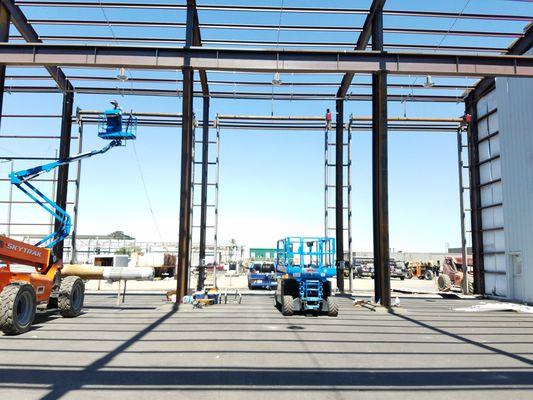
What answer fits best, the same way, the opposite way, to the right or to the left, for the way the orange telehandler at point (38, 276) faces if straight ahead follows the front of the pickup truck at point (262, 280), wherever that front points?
the opposite way

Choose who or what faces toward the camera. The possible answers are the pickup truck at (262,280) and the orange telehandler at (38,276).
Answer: the pickup truck

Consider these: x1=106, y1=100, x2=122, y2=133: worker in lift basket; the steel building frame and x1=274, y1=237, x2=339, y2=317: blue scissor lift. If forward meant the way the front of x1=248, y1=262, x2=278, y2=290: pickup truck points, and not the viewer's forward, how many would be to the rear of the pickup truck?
0

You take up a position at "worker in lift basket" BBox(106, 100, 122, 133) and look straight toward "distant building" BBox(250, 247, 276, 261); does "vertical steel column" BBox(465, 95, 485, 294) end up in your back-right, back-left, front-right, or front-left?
front-right

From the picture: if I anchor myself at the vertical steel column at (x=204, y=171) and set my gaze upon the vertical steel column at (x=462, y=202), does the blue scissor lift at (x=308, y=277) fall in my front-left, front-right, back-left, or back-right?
front-right

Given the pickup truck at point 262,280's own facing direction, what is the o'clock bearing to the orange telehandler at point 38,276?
The orange telehandler is roughly at 1 o'clock from the pickup truck.

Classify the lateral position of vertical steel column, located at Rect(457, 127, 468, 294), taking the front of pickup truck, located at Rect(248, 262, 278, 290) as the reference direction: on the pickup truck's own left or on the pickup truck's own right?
on the pickup truck's own left

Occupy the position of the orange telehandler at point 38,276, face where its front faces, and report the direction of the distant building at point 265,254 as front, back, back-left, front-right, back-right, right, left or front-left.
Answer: front

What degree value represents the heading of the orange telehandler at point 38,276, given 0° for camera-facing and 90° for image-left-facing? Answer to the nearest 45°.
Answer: approximately 225°

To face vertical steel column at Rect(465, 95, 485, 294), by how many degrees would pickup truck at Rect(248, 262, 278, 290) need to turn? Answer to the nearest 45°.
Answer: approximately 90° to its right
